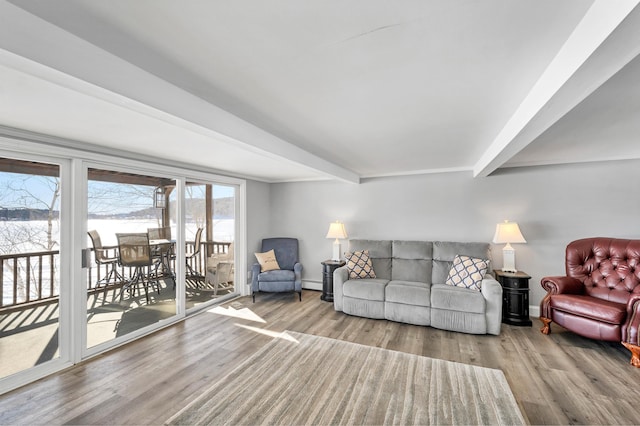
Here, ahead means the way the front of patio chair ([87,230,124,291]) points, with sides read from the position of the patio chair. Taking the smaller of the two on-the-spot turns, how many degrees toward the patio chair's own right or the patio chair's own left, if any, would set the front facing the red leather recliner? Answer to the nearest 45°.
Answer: approximately 45° to the patio chair's own right

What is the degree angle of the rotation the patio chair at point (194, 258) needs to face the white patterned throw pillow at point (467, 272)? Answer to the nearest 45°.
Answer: approximately 135° to its left

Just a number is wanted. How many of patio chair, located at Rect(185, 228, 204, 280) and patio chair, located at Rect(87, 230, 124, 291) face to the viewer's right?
1

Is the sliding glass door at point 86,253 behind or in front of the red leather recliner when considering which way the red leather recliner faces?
in front

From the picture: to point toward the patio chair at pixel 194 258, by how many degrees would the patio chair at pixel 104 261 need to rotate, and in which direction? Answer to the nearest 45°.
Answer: approximately 45° to its left

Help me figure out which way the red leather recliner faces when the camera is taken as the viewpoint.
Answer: facing the viewer and to the left of the viewer

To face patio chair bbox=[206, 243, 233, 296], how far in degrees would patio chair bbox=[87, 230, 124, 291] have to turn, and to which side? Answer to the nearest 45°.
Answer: approximately 45° to its left

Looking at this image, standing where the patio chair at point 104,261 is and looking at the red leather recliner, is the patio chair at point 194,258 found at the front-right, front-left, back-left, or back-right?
front-left

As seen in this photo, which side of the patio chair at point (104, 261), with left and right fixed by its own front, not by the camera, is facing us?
right

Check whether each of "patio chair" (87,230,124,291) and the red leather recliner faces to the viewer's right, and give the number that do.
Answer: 1

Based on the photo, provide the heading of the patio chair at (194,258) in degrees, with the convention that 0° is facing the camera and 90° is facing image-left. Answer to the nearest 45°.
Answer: approximately 90°

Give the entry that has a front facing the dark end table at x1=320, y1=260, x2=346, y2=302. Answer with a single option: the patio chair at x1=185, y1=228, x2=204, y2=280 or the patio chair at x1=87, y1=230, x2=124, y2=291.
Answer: the patio chair at x1=87, y1=230, x2=124, y2=291

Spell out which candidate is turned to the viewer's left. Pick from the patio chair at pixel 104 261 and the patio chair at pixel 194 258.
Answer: the patio chair at pixel 194 258

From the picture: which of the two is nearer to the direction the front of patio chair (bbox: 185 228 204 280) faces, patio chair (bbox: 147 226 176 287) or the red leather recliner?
the patio chair
